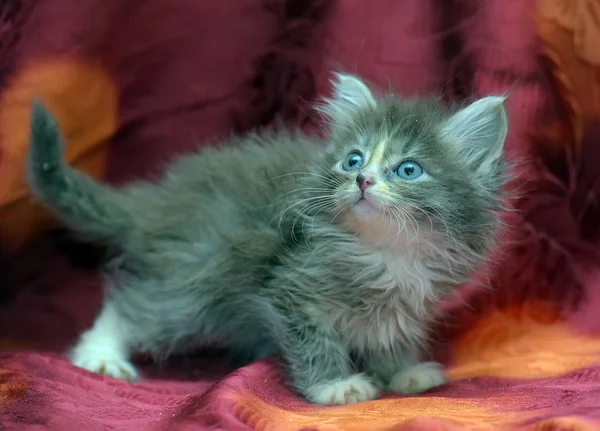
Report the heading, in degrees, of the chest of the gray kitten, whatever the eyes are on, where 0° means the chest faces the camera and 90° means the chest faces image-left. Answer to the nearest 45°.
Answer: approximately 315°
